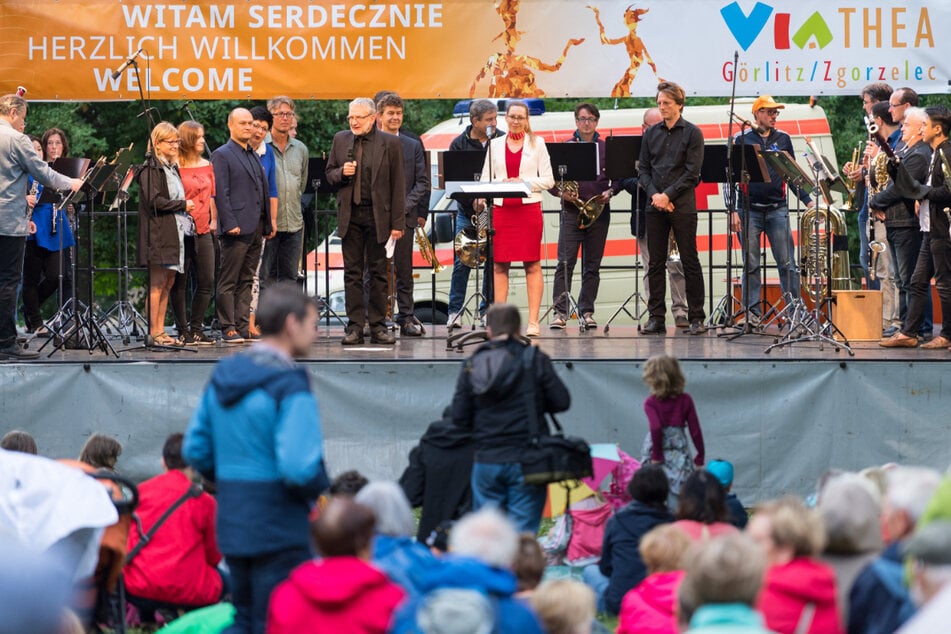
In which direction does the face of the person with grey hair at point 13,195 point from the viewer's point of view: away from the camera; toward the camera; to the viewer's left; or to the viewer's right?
to the viewer's right

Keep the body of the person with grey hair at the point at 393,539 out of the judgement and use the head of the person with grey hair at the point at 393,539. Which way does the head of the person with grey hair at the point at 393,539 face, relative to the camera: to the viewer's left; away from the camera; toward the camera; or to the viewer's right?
away from the camera

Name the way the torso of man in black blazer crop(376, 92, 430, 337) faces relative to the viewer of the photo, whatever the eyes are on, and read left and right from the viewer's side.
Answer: facing the viewer

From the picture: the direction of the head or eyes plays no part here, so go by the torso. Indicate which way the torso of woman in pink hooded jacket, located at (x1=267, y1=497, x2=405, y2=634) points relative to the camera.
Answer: away from the camera

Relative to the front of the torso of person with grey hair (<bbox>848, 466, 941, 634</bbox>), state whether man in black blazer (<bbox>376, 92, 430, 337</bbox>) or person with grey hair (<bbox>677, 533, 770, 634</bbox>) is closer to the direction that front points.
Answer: the man in black blazer

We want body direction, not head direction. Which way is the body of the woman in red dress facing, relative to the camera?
toward the camera

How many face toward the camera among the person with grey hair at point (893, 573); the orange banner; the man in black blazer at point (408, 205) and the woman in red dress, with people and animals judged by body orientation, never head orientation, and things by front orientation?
3

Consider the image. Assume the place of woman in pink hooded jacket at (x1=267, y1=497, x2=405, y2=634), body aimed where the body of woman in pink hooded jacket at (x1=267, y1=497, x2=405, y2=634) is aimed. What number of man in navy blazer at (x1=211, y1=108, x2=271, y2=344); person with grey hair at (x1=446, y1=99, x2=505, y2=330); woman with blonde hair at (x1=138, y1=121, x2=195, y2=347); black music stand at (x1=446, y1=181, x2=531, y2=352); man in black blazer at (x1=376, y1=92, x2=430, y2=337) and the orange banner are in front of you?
6

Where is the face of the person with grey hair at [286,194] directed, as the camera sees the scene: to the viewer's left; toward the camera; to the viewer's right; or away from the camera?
toward the camera

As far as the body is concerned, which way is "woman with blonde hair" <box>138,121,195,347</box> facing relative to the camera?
to the viewer's right

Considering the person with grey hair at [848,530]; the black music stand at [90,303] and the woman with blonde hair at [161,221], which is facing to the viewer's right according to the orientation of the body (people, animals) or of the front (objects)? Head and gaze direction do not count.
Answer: the woman with blonde hair

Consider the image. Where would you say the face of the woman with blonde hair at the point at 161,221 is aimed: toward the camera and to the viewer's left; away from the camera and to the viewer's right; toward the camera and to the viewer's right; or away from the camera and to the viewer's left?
toward the camera and to the viewer's right

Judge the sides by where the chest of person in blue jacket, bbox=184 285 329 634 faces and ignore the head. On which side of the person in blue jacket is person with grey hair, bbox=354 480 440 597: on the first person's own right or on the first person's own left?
on the first person's own right

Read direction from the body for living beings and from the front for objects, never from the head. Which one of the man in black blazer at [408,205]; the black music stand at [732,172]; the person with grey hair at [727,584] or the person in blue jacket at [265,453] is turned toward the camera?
the man in black blazer

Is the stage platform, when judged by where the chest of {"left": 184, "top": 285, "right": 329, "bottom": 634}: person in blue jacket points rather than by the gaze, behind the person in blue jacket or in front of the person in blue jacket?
in front

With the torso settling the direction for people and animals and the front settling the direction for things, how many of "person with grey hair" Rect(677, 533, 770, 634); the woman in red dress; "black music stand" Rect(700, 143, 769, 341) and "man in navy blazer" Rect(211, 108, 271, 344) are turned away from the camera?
2

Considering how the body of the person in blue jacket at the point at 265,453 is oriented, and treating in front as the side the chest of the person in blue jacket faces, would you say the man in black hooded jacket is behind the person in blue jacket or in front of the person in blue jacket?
in front

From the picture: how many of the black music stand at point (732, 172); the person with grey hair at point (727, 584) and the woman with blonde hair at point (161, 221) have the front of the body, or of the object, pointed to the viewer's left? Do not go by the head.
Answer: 0
